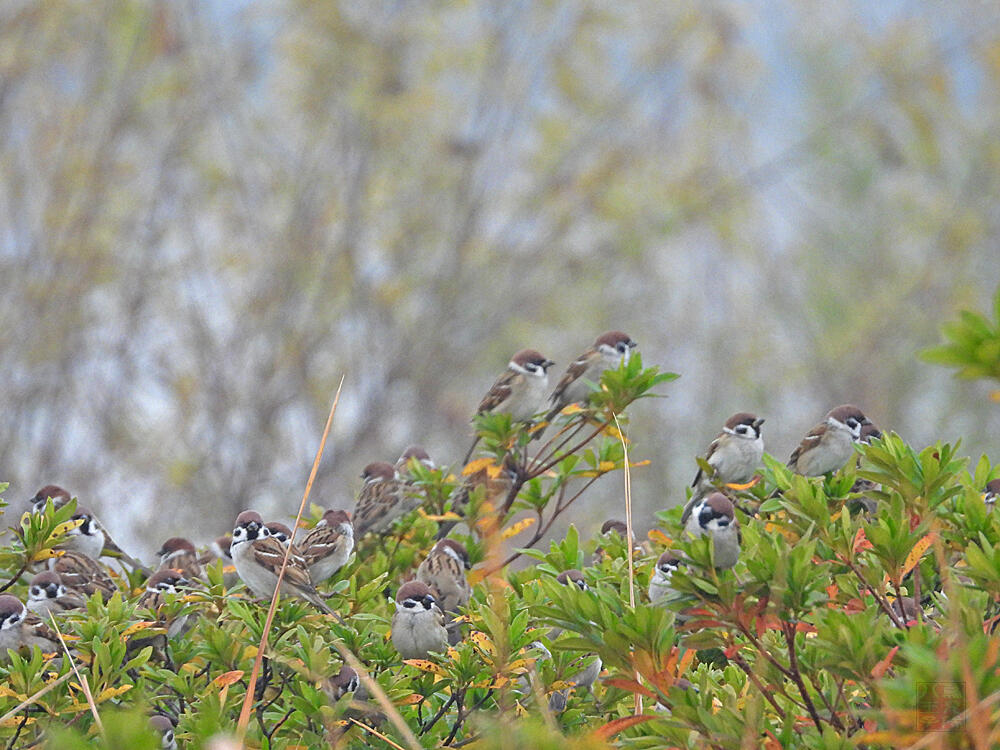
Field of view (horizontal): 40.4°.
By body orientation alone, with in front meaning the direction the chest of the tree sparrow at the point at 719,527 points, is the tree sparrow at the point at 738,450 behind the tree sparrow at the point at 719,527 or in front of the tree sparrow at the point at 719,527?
behind

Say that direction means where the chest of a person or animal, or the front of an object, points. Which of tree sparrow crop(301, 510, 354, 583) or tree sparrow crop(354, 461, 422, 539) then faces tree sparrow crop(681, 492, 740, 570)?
tree sparrow crop(301, 510, 354, 583)

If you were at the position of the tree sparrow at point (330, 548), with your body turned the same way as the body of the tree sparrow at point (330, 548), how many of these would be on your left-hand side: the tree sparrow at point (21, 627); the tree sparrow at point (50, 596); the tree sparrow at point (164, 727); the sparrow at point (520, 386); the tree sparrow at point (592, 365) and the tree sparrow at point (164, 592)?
2

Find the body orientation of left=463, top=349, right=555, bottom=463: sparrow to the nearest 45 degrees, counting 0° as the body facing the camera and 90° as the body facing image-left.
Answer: approximately 270°

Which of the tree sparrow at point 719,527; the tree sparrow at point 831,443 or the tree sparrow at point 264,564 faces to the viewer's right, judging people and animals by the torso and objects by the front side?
the tree sparrow at point 831,443

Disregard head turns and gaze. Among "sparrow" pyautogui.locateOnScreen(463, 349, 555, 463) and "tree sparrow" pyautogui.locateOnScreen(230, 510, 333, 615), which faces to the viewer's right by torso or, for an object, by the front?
the sparrow

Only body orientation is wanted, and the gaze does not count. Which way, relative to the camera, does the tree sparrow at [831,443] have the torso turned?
to the viewer's right

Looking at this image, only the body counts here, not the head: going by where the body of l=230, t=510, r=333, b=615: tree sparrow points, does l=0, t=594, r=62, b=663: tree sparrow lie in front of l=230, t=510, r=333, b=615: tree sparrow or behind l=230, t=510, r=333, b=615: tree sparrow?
in front

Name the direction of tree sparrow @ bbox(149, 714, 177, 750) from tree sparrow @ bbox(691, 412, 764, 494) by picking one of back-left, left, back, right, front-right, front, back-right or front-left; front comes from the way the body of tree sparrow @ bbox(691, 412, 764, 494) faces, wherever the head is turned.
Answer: right

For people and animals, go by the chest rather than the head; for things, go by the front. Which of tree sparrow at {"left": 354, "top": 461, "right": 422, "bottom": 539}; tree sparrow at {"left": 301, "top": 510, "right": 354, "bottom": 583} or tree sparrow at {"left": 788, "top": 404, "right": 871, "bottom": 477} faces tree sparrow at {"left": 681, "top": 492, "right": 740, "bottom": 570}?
tree sparrow at {"left": 301, "top": 510, "right": 354, "bottom": 583}

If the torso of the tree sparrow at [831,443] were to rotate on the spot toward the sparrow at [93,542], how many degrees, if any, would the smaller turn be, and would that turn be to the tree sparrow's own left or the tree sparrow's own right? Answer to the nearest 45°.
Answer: approximately 180°

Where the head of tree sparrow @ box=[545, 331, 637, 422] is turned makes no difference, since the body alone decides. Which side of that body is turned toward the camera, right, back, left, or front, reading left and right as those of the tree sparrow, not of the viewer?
right

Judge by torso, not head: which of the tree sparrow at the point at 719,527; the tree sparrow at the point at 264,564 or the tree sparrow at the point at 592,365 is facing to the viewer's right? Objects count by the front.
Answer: the tree sparrow at the point at 592,365
